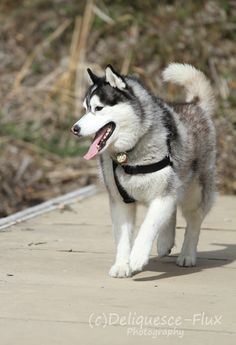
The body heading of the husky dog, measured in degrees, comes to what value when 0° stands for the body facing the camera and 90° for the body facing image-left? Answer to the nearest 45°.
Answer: approximately 45°
